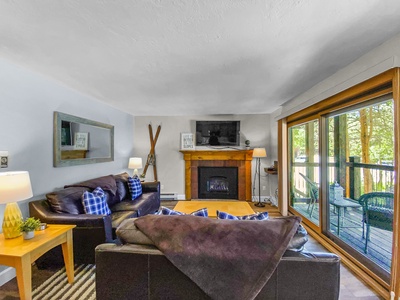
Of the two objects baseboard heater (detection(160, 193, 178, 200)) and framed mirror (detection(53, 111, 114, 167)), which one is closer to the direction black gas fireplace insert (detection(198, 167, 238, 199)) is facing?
the framed mirror

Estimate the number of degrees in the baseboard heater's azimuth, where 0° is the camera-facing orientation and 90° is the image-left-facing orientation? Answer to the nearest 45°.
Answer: approximately 0°

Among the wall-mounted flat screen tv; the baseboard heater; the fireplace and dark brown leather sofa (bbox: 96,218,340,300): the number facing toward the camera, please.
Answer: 3

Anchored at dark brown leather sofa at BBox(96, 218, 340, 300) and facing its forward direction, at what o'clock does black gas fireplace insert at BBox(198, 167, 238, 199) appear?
The black gas fireplace insert is roughly at 12 o'clock from the dark brown leather sofa.

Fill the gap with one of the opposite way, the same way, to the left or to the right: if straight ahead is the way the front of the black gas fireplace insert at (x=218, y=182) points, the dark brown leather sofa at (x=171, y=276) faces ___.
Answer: the opposite way

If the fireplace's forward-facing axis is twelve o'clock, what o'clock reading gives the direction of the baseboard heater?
The baseboard heater is roughly at 3 o'clock from the fireplace.

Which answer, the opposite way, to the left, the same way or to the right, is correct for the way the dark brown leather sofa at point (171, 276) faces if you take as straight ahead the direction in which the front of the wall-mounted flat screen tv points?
the opposite way

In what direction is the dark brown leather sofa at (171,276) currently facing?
away from the camera

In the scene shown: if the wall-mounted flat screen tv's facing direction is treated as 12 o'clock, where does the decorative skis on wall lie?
The decorative skis on wall is roughly at 3 o'clock from the wall-mounted flat screen tv.

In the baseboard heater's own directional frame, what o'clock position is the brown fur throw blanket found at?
The brown fur throw blanket is roughly at 12 o'clock from the baseboard heater.

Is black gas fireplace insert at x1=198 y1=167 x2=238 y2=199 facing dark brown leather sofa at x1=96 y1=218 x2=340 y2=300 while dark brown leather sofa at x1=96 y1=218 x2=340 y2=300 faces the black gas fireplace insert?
yes

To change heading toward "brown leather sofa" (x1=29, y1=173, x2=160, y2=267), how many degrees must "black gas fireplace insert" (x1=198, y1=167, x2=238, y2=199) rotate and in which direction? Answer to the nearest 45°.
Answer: approximately 45° to its right
